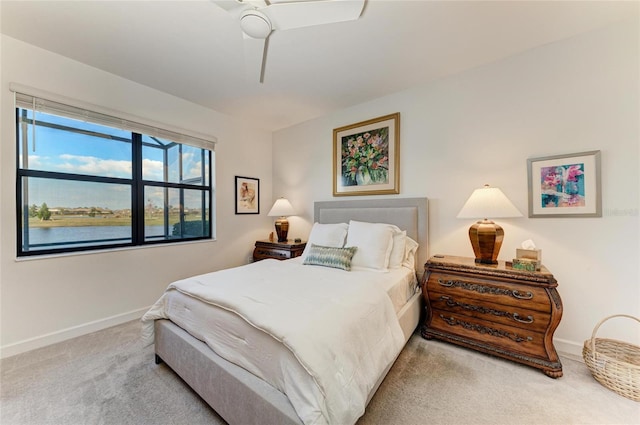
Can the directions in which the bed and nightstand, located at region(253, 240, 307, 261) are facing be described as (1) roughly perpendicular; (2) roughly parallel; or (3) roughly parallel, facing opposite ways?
roughly parallel

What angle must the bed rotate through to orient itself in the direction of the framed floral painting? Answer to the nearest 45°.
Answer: approximately 180°

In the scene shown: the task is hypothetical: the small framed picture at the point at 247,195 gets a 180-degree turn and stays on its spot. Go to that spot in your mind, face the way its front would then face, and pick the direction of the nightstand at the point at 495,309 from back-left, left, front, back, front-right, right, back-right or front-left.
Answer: back

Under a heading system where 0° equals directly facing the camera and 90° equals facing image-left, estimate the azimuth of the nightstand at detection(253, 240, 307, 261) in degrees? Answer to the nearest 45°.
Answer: approximately 45°

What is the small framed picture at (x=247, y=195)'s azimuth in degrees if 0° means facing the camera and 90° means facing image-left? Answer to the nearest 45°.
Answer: approximately 315°

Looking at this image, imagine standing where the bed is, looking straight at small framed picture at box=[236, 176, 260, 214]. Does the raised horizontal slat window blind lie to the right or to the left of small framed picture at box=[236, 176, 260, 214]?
left

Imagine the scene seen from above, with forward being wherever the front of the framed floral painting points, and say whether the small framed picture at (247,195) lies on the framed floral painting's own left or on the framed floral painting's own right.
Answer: on the framed floral painting's own right

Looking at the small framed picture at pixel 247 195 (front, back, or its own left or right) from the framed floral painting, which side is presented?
front

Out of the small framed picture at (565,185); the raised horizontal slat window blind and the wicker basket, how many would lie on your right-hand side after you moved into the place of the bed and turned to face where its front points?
1

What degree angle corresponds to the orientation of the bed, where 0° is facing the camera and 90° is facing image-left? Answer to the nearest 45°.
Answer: approximately 45°

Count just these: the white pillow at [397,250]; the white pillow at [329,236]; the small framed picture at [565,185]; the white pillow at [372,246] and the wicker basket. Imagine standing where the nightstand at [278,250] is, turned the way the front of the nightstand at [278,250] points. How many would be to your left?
5

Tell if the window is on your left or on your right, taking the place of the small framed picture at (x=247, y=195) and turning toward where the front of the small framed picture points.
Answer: on your right

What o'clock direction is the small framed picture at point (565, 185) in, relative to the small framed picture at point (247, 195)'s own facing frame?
the small framed picture at point (565, 185) is roughly at 12 o'clock from the small framed picture at point (247, 195).

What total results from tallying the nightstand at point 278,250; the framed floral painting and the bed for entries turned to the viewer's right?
0

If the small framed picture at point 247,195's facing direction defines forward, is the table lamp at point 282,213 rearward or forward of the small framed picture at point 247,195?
forward

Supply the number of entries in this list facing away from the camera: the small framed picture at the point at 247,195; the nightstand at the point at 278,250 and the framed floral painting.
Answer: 0

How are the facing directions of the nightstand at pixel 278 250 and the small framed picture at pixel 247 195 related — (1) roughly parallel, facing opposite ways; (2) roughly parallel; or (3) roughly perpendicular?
roughly perpendicular

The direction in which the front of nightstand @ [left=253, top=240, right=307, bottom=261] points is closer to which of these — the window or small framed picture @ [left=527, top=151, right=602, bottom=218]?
the window

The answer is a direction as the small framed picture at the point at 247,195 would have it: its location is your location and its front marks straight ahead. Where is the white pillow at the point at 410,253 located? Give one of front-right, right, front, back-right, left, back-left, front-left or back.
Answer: front
